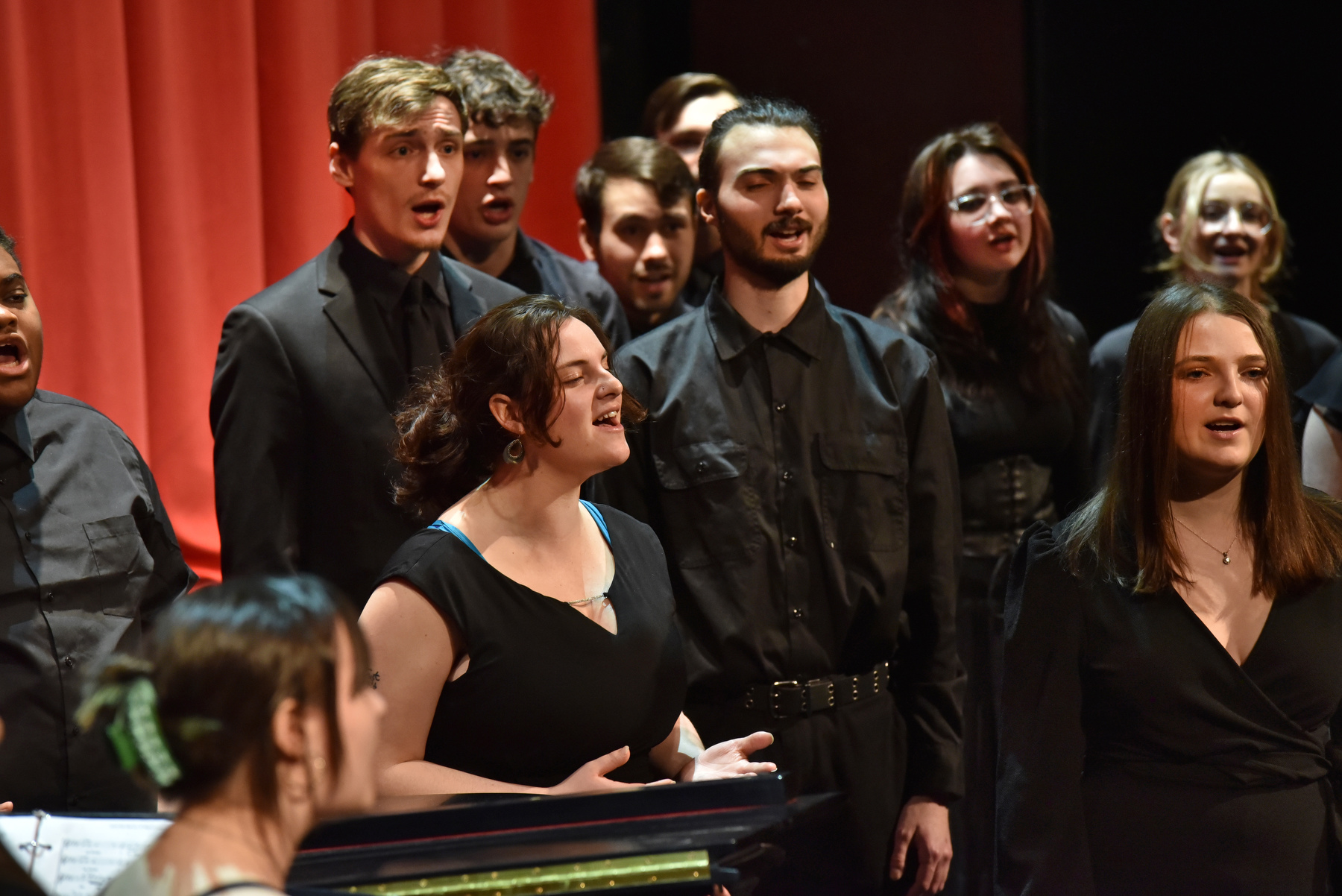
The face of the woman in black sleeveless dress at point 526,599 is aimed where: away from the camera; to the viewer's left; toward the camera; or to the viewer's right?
to the viewer's right

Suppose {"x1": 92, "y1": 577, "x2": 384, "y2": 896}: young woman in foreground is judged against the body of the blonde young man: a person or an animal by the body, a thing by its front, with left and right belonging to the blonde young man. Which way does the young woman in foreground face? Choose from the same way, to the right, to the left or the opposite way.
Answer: to the left

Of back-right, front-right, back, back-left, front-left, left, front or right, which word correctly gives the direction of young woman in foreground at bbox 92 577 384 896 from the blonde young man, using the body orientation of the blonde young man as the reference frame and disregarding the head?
front-right

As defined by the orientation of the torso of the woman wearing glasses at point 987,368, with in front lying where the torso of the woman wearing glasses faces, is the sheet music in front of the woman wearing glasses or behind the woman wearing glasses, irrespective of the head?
in front

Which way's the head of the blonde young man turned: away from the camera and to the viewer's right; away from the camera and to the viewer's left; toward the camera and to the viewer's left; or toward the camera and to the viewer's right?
toward the camera and to the viewer's right

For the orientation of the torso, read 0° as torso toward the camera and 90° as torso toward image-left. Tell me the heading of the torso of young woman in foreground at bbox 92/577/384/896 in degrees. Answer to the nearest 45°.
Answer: approximately 225°
